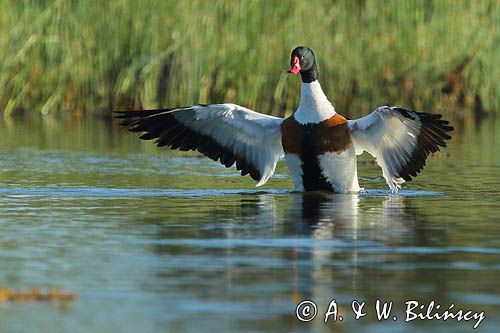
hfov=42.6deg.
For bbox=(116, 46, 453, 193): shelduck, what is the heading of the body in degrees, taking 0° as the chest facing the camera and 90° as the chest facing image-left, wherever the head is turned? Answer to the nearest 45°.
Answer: approximately 0°
